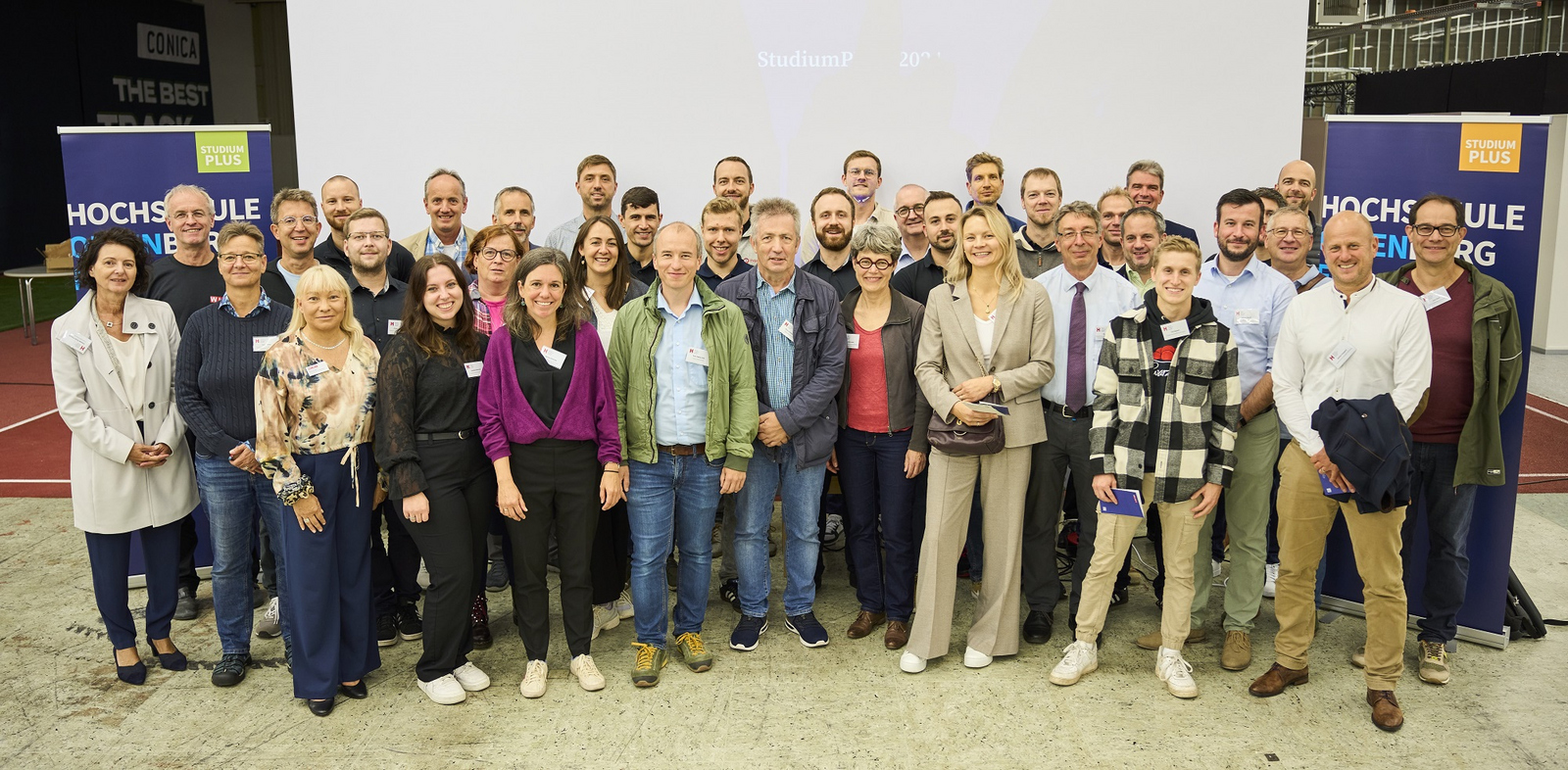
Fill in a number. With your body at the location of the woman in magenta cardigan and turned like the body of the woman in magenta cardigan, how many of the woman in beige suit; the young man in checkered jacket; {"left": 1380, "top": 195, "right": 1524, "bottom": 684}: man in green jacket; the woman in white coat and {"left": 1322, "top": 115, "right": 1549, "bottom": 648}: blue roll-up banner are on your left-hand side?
4

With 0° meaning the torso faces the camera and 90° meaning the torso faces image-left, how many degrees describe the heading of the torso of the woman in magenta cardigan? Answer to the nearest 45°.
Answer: approximately 0°

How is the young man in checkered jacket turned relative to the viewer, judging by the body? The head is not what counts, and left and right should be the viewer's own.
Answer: facing the viewer

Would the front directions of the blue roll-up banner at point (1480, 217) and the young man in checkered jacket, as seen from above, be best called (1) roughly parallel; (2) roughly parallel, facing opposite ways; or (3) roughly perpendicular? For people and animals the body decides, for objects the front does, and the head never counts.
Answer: roughly parallel

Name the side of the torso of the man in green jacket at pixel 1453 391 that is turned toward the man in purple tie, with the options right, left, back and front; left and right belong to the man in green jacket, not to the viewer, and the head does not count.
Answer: right

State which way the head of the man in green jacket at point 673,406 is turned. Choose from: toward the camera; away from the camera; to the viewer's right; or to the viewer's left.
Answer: toward the camera

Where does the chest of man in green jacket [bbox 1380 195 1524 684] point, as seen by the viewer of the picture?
toward the camera

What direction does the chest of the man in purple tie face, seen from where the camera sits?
toward the camera

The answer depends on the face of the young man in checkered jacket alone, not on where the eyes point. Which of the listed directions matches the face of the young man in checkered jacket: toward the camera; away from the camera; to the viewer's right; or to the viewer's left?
toward the camera

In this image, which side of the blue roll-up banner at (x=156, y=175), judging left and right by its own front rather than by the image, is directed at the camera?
front

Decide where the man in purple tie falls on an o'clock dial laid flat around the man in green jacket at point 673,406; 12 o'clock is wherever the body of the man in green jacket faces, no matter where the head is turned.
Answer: The man in purple tie is roughly at 9 o'clock from the man in green jacket.

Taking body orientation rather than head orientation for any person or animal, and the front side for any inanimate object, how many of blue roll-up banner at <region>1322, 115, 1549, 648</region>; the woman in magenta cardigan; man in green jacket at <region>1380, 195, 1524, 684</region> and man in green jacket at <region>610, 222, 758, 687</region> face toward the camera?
4

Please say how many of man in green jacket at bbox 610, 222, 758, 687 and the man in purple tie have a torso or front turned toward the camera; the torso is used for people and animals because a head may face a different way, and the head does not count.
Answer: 2

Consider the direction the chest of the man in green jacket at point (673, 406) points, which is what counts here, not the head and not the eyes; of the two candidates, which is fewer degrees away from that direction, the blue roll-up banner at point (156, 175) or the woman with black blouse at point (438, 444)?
the woman with black blouse

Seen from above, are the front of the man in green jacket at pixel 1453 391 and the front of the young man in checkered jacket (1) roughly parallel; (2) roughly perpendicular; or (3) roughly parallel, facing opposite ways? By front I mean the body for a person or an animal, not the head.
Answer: roughly parallel
